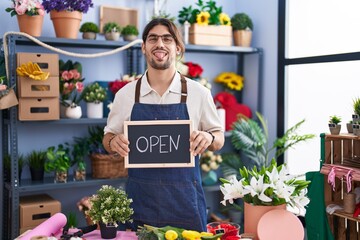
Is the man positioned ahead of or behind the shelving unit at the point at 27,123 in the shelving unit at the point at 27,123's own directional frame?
ahead

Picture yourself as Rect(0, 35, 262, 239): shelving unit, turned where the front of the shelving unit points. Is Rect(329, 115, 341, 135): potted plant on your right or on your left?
on your left

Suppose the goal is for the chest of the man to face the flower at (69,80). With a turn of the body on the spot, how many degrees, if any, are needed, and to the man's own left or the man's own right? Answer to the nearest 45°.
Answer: approximately 135° to the man's own right

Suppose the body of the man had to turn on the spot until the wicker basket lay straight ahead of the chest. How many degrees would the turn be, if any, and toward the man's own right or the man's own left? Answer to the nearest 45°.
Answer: approximately 180°

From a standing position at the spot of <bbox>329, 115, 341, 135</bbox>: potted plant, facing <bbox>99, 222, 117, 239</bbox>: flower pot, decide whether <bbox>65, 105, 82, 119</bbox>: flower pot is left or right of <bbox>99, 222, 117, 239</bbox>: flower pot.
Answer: right

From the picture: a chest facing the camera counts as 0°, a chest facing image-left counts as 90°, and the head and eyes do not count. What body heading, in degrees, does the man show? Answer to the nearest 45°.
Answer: approximately 0°

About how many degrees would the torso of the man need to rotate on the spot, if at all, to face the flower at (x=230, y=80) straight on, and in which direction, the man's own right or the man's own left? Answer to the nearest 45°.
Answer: approximately 180°

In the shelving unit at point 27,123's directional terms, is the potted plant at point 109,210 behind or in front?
in front

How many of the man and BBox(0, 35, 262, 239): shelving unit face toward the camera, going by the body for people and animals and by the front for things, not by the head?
2

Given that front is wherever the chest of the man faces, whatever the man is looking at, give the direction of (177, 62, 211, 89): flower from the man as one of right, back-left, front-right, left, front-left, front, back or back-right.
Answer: back

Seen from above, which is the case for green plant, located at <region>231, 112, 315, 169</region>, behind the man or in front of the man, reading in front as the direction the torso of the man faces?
behind
